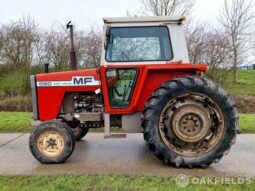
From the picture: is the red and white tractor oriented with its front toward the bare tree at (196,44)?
no

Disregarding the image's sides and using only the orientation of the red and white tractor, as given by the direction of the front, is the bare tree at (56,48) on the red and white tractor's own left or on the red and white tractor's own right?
on the red and white tractor's own right

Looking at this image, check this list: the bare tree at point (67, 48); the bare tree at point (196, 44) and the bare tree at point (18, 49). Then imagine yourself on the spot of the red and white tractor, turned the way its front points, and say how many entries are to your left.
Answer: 0

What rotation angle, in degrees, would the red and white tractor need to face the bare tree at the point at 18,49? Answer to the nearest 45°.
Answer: approximately 45° to its right

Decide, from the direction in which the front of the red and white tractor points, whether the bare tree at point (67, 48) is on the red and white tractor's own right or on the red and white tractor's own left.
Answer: on the red and white tractor's own right

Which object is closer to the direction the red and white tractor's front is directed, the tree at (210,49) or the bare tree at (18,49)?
the bare tree

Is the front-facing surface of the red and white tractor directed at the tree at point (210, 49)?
no

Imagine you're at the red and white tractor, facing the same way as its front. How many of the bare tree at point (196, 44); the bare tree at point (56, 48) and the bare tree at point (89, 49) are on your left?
0

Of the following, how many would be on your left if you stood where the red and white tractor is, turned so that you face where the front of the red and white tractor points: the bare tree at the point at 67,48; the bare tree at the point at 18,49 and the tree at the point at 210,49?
0

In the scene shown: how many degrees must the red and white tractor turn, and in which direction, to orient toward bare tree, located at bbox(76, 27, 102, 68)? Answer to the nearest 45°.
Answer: approximately 90° to its right

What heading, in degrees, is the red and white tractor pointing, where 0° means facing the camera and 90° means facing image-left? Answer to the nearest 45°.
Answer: approximately 90°
